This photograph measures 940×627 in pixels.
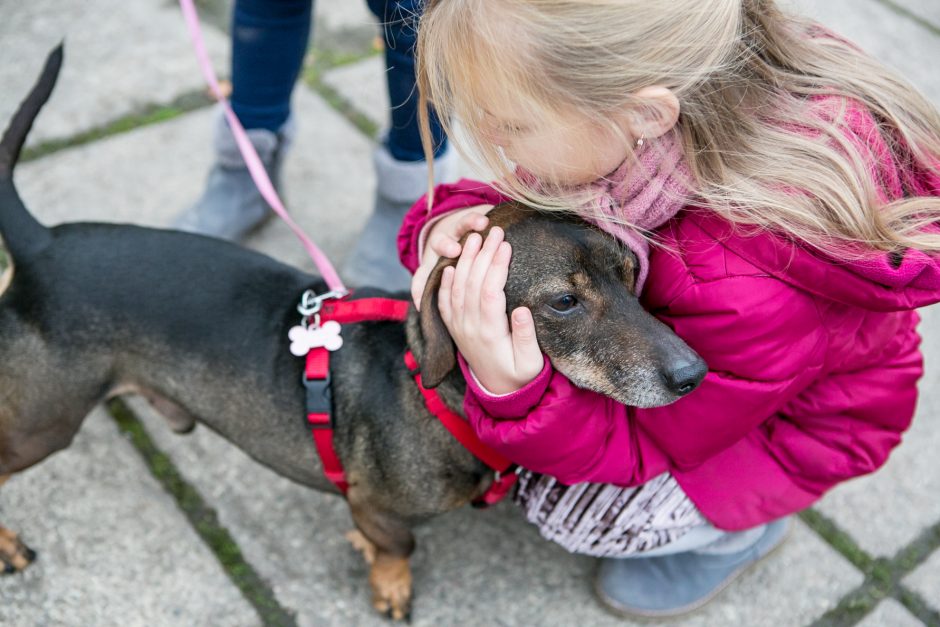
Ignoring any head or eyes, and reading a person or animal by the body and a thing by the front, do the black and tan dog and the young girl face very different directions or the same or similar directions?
very different directions

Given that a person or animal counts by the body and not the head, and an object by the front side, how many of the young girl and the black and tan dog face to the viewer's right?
1

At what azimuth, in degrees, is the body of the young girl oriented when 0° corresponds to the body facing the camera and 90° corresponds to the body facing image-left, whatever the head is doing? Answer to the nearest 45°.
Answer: approximately 90°

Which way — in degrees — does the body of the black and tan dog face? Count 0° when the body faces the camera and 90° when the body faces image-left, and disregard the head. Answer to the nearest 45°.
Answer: approximately 270°

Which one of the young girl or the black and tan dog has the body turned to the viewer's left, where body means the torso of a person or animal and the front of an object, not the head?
the young girl
